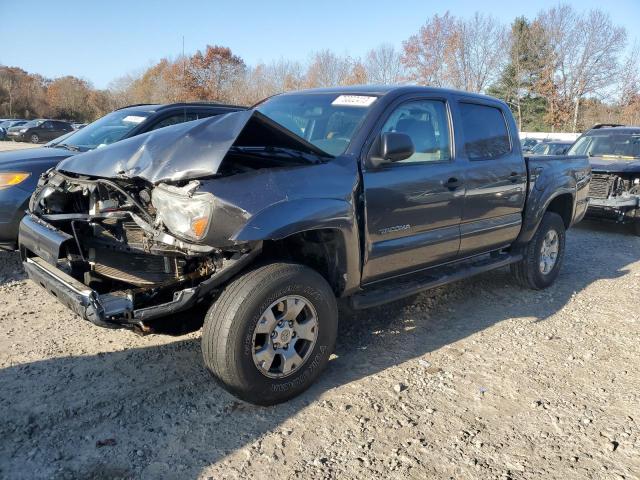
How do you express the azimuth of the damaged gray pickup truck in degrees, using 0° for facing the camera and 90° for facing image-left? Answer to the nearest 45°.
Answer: approximately 45°
